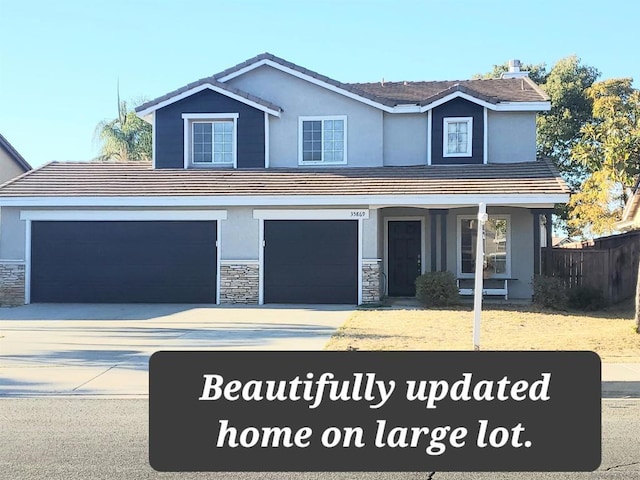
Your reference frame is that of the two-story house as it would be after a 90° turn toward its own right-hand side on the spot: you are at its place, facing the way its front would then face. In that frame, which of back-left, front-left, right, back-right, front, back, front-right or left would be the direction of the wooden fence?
back

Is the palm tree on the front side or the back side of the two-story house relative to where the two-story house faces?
on the back side

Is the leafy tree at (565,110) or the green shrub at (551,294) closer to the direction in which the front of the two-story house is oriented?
the green shrub

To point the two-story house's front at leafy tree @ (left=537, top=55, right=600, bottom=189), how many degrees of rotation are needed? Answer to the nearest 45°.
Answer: approximately 135° to its left

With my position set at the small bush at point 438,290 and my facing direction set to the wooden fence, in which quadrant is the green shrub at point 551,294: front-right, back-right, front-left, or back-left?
front-right

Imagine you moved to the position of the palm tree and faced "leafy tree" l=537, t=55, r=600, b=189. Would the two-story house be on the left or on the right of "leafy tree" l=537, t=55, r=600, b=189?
right

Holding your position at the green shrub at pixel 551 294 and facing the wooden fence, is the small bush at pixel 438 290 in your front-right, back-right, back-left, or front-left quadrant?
back-left

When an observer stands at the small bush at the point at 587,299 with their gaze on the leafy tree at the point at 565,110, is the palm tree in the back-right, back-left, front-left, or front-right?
front-left

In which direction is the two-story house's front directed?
toward the camera

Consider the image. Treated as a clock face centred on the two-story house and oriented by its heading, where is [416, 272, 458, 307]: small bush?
The small bush is roughly at 10 o'clock from the two-story house.

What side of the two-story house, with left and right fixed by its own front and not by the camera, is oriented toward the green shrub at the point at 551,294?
left

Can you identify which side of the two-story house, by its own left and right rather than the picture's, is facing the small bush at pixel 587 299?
left
